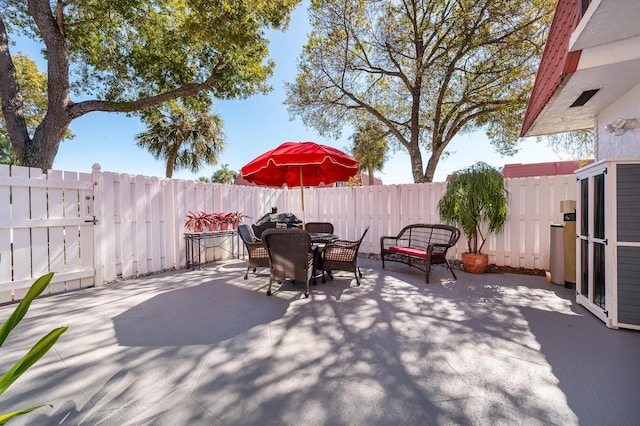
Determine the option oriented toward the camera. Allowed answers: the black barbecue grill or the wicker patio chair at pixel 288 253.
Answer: the black barbecue grill

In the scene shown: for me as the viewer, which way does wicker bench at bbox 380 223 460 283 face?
facing the viewer and to the left of the viewer

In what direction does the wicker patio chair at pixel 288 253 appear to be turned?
away from the camera

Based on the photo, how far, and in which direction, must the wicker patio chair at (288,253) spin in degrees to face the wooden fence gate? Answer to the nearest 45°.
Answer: approximately 90° to its left

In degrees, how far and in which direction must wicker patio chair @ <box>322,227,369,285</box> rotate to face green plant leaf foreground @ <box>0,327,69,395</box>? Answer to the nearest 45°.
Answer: approximately 90° to its left

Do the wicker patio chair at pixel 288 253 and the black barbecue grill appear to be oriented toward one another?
yes

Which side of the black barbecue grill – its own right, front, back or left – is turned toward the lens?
front

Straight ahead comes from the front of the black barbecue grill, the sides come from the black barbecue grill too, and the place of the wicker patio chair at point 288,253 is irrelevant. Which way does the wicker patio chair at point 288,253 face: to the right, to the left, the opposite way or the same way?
the opposite way

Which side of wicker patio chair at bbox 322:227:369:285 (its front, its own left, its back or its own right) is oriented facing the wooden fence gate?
front

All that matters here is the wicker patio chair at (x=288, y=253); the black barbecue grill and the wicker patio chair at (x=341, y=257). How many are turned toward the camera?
1

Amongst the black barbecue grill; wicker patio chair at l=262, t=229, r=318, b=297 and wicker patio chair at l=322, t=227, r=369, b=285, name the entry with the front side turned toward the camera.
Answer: the black barbecue grill

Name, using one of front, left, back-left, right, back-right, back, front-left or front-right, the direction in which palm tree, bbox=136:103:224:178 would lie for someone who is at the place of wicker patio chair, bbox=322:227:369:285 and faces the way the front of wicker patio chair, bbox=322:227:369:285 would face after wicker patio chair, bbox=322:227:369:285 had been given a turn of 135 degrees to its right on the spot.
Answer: left

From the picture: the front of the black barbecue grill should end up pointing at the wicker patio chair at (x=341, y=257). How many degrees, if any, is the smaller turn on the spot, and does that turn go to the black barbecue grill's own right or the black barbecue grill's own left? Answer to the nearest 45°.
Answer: approximately 45° to the black barbecue grill's own left

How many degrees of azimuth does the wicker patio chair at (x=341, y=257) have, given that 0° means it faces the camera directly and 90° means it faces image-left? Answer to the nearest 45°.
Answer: approximately 90°

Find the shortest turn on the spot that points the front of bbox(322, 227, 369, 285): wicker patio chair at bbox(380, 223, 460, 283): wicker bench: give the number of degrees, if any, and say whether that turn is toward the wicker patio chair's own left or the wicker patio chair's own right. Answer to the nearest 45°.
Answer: approximately 135° to the wicker patio chair's own right
